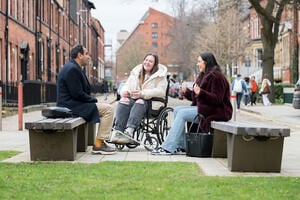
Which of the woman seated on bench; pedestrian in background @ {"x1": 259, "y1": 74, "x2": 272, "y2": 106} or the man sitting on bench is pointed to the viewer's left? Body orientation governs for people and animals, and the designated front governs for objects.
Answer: the woman seated on bench

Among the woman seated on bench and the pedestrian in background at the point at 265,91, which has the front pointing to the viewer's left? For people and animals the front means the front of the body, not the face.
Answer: the woman seated on bench

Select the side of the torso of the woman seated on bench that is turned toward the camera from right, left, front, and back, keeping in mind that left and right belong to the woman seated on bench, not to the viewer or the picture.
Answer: left

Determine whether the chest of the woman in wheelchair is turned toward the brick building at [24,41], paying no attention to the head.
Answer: no

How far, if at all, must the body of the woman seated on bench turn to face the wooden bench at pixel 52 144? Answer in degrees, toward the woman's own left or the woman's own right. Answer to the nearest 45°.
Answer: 0° — they already face it

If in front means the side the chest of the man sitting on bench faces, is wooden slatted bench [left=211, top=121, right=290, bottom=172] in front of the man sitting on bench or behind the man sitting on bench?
in front

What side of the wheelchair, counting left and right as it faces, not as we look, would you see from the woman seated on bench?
left

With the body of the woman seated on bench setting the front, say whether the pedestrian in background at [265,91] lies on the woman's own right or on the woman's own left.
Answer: on the woman's own right

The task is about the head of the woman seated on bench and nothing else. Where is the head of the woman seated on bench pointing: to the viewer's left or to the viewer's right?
to the viewer's left

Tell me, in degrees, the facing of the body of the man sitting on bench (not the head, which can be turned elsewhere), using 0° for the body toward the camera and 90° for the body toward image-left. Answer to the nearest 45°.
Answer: approximately 270°

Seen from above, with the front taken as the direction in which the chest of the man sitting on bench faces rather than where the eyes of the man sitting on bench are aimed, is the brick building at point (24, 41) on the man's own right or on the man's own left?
on the man's own left

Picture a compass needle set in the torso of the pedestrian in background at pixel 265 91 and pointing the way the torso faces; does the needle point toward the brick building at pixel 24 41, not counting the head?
no

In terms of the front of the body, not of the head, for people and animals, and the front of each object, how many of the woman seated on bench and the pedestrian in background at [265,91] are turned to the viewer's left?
1

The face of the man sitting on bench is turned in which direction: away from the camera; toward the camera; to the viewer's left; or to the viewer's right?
to the viewer's right

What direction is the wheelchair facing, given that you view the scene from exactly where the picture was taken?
facing the viewer and to the left of the viewer

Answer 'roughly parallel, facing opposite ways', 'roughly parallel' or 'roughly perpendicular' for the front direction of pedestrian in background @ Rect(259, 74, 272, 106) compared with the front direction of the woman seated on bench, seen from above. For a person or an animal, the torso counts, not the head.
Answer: roughly perpendicular

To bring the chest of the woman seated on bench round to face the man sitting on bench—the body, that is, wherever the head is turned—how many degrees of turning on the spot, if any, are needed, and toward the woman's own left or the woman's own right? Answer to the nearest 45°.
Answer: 0° — they already face them
